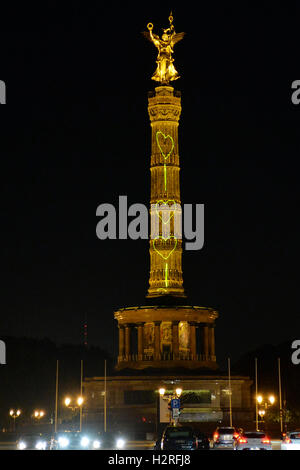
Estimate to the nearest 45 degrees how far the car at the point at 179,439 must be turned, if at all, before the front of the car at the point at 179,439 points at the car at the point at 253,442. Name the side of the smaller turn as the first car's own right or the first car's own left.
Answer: approximately 45° to the first car's own right

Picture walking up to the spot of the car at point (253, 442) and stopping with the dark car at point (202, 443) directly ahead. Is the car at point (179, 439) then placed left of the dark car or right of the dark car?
left

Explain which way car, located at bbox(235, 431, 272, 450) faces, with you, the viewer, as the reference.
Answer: facing away from the viewer

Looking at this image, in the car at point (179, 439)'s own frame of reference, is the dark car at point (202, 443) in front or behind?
in front

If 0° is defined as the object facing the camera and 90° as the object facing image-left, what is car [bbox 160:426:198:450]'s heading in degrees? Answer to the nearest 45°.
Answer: approximately 180°

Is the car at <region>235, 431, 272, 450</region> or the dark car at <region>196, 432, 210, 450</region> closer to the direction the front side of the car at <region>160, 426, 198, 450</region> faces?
the dark car

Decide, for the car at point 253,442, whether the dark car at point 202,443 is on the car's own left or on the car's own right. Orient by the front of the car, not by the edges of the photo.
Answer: on the car's own left
